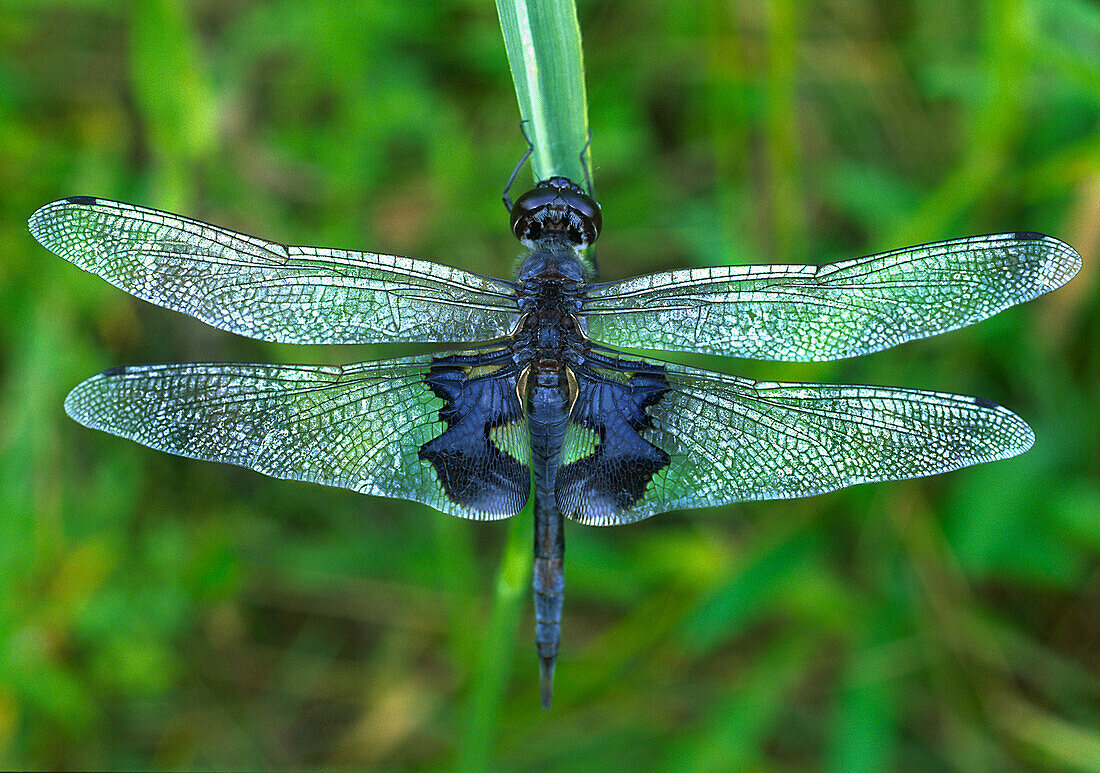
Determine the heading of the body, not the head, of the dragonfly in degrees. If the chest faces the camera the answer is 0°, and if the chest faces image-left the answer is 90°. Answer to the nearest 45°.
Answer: approximately 180°
